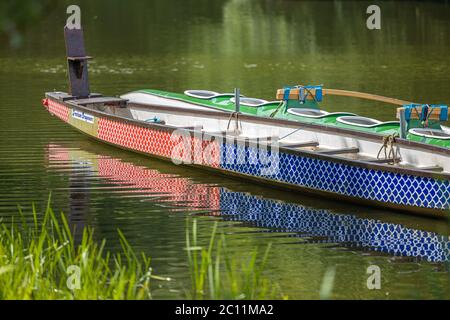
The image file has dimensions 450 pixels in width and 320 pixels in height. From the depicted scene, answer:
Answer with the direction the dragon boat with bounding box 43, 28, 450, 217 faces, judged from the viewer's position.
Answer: facing away from the viewer and to the left of the viewer
